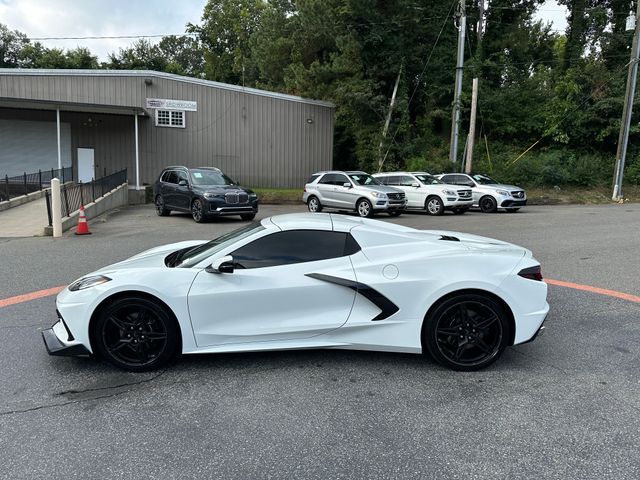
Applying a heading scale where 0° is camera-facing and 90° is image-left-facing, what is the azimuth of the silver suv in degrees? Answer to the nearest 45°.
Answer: approximately 315°

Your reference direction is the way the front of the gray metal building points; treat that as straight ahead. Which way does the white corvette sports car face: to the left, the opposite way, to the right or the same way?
to the right

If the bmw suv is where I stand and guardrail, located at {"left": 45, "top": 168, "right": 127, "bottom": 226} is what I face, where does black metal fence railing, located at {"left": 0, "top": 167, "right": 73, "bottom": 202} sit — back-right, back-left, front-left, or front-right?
front-right

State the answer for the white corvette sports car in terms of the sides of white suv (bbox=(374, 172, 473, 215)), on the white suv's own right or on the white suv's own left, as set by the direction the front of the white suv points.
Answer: on the white suv's own right

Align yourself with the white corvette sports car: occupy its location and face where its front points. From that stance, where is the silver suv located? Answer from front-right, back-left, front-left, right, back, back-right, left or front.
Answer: right

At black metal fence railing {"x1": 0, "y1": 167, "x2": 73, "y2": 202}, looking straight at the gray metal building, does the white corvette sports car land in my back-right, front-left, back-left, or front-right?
back-right

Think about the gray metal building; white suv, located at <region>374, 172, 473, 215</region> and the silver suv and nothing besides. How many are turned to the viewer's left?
0

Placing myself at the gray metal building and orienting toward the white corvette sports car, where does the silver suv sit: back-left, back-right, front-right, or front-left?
front-left

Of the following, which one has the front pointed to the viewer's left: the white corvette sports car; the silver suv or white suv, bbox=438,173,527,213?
the white corvette sports car

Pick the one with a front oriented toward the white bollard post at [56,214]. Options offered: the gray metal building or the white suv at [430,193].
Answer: the gray metal building

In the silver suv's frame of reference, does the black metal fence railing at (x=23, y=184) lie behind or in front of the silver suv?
behind

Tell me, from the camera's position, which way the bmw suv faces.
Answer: facing the viewer and to the right of the viewer

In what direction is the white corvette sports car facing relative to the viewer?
to the viewer's left

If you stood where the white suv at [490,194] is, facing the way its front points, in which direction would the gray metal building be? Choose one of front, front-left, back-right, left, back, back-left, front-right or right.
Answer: back-right

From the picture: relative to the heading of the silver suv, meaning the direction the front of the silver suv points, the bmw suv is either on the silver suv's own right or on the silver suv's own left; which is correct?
on the silver suv's own right

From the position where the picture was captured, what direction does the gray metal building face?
facing the viewer

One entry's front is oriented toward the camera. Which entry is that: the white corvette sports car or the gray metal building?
the gray metal building

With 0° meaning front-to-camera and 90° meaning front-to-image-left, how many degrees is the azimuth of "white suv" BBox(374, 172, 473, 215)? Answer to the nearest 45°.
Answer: approximately 315°

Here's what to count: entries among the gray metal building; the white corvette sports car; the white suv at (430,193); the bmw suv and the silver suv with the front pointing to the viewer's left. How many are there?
1
